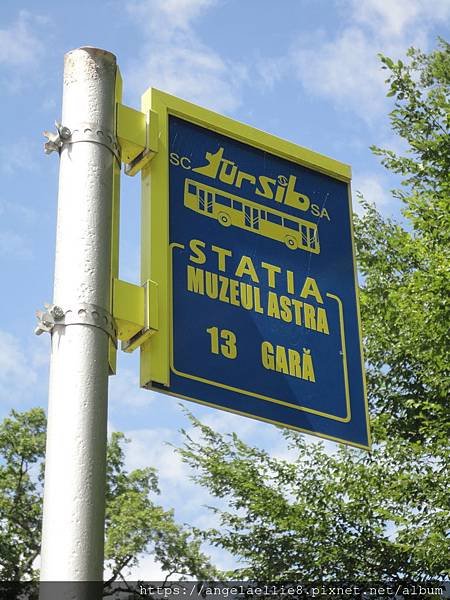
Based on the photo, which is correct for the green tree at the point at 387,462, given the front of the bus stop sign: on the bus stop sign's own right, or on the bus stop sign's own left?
on the bus stop sign's own left

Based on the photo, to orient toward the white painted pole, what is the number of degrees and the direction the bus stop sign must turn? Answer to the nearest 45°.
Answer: approximately 90° to its right

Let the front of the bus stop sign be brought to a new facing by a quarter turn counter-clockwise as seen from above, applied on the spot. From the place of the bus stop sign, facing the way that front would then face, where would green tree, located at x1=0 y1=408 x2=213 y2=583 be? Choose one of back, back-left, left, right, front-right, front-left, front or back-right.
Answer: front-left

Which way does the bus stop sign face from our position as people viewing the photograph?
facing the viewer and to the right of the viewer
